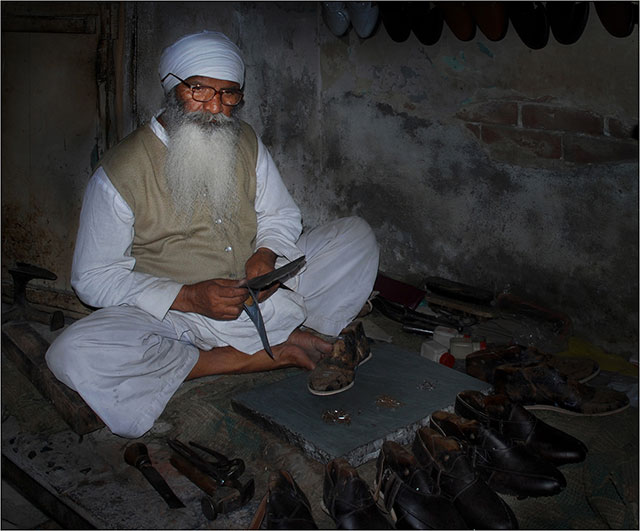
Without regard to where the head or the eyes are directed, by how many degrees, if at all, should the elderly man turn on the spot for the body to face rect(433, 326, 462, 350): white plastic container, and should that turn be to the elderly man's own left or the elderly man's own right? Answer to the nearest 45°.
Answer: approximately 45° to the elderly man's own left

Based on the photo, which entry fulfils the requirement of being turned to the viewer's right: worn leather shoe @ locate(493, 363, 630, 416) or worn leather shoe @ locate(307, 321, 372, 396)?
worn leather shoe @ locate(493, 363, 630, 416)

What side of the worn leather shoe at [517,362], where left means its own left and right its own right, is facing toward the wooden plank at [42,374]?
back

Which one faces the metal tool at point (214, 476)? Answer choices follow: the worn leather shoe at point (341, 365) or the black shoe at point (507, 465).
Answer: the worn leather shoe

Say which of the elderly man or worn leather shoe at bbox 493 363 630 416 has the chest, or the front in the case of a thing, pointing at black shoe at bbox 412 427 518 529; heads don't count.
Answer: the elderly man

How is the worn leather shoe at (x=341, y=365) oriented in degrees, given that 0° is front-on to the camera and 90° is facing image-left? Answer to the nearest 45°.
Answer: approximately 45°

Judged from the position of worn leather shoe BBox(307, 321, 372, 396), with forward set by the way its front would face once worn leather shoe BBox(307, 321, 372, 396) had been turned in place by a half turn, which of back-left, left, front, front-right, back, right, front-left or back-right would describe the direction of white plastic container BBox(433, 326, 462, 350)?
front

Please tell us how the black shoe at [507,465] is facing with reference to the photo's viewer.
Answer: facing the viewer and to the right of the viewer

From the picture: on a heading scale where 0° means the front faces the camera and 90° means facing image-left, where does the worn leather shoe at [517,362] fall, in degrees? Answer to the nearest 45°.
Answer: approximately 270°

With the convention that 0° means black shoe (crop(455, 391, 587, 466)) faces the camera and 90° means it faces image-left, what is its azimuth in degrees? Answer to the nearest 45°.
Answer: approximately 315°

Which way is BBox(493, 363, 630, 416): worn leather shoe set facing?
to the viewer's right

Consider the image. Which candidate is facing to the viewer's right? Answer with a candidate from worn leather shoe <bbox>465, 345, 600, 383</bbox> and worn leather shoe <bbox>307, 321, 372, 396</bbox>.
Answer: worn leather shoe <bbox>465, 345, 600, 383</bbox>

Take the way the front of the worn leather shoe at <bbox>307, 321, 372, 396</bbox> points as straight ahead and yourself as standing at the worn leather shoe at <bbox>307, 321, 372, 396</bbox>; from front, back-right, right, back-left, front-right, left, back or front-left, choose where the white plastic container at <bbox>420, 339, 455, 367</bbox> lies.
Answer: back

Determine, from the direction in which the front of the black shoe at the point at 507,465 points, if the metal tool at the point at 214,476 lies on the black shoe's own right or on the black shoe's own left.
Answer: on the black shoe's own right
